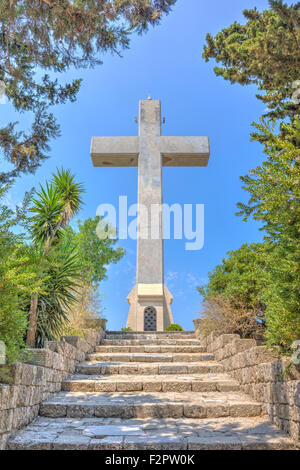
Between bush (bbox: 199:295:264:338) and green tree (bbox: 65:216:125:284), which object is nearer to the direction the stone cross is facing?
the bush

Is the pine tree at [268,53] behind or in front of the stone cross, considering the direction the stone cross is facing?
in front

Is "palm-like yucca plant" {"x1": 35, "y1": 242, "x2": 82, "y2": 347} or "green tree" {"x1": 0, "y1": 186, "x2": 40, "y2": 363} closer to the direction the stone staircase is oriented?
the green tree

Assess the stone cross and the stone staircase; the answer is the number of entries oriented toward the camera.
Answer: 2

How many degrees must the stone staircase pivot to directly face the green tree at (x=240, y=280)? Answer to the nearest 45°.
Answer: approximately 135° to its left

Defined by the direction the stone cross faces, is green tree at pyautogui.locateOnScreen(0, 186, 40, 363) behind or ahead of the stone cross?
ahead

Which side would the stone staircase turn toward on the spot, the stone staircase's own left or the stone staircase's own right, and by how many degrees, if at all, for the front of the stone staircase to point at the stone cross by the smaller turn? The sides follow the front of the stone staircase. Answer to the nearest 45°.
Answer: approximately 180°

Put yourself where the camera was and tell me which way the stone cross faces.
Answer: facing the viewer

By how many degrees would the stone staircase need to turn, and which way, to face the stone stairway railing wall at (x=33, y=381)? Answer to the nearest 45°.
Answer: approximately 90° to its right
